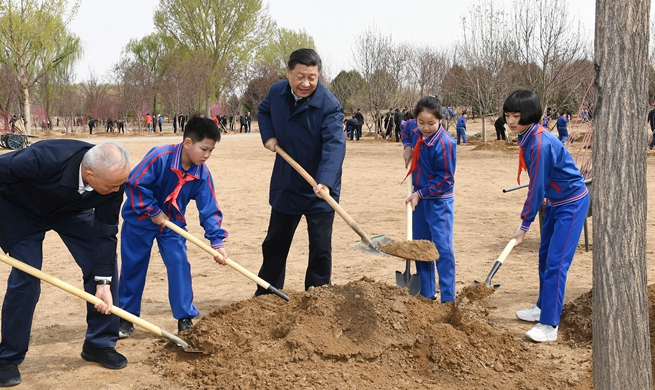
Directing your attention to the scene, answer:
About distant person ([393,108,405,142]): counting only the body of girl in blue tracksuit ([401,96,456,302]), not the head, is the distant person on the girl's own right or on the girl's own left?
on the girl's own right

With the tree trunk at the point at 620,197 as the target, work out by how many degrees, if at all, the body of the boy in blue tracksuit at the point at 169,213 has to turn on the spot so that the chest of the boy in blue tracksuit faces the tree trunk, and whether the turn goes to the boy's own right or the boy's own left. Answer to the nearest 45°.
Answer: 0° — they already face it

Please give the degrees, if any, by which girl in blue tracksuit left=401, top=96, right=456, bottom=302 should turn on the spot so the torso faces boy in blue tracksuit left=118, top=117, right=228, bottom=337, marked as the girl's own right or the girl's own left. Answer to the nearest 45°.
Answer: approximately 45° to the girl's own right

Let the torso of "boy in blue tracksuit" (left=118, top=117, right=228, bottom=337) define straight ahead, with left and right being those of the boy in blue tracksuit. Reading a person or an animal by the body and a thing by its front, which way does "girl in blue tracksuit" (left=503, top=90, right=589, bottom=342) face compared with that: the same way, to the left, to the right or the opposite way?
the opposite way

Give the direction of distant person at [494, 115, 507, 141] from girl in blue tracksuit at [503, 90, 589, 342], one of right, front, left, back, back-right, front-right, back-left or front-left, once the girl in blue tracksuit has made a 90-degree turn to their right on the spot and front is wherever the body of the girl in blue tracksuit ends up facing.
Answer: front

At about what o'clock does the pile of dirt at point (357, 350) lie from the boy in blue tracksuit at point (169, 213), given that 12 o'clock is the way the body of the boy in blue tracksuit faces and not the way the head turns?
The pile of dirt is roughly at 12 o'clock from the boy in blue tracksuit.

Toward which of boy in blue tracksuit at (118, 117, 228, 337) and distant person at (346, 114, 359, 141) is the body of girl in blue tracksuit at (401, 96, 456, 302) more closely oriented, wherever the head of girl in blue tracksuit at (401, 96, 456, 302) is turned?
the boy in blue tracksuit

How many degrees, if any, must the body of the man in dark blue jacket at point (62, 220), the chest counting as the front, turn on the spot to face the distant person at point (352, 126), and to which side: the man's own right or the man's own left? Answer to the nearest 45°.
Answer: approximately 90° to the man's own left

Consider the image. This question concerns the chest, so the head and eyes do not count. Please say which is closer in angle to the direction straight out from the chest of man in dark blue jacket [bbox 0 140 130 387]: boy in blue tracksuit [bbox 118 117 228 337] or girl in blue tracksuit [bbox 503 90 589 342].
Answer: the girl in blue tracksuit

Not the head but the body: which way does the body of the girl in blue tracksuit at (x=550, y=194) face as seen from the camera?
to the viewer's left

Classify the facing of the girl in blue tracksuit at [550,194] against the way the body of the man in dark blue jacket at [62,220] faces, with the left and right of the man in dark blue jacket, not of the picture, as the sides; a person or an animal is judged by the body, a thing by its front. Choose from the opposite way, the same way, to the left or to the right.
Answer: the opposite way

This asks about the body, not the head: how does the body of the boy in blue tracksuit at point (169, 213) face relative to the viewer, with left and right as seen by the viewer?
facing the viewer and to the right of the viewer

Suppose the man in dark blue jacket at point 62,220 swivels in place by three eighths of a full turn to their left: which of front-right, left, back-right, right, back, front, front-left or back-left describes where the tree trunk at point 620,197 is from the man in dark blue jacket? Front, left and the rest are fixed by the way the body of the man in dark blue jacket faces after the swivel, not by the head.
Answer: back-right

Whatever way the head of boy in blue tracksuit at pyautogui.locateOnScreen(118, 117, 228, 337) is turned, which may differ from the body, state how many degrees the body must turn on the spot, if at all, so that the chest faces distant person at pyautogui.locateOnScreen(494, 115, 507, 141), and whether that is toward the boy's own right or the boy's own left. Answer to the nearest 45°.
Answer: approximately 90° to the boy's own left
